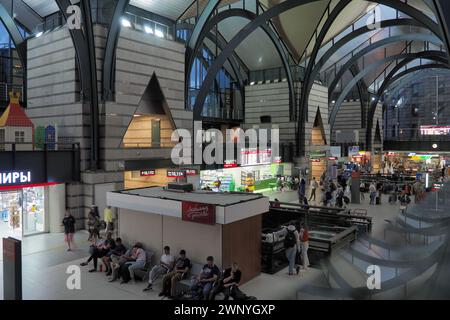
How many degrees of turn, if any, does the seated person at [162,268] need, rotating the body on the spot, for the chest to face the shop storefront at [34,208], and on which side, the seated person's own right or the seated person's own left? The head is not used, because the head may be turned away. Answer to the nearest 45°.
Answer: approximately 90° to the seated person's own right

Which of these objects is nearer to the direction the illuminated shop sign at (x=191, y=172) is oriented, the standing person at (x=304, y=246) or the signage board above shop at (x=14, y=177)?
the standing person

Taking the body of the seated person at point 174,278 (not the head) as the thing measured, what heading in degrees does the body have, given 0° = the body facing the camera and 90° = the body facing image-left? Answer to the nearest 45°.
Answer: approximately 45°

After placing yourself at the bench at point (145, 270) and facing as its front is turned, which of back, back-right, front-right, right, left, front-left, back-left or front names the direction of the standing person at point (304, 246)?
back-left

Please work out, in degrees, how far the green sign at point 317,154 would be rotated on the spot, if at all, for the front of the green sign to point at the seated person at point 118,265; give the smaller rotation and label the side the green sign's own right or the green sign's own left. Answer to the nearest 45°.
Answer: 0° — it already faces them

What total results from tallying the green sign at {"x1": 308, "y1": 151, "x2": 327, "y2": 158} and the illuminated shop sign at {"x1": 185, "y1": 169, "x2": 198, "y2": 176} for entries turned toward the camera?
2

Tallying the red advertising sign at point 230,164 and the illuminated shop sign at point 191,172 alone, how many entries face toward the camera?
2

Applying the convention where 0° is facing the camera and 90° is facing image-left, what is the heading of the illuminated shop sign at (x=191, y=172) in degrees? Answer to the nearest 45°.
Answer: approximately 0°

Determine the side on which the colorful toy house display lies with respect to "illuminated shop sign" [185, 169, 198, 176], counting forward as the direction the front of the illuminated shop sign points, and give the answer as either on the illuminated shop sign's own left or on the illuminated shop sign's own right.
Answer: on the illuminated shop sign's own right

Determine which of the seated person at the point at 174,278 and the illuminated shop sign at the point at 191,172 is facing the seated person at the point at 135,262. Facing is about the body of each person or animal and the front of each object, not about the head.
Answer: the illuminated shop sign

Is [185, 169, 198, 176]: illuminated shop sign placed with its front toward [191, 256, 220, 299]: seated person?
yes

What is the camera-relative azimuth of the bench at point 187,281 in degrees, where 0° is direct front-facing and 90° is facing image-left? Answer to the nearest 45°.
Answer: approximately 45°

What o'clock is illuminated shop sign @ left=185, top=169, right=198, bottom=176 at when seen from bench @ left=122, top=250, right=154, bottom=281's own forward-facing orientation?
The illuminated shop sign is roughly at 5 o'clock from the bench.
